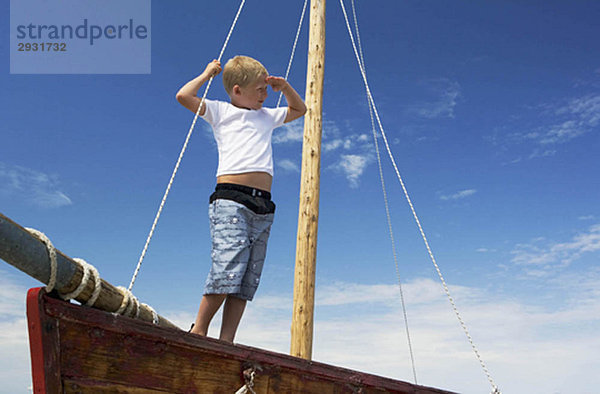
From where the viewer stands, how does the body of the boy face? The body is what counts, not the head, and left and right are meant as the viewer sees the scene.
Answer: facing the viewer and to the right of the viewer

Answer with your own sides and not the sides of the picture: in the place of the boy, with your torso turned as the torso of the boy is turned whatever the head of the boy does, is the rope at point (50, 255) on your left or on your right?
on your right

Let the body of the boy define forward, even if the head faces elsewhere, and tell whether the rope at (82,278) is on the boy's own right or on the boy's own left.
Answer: on the boy's own right
